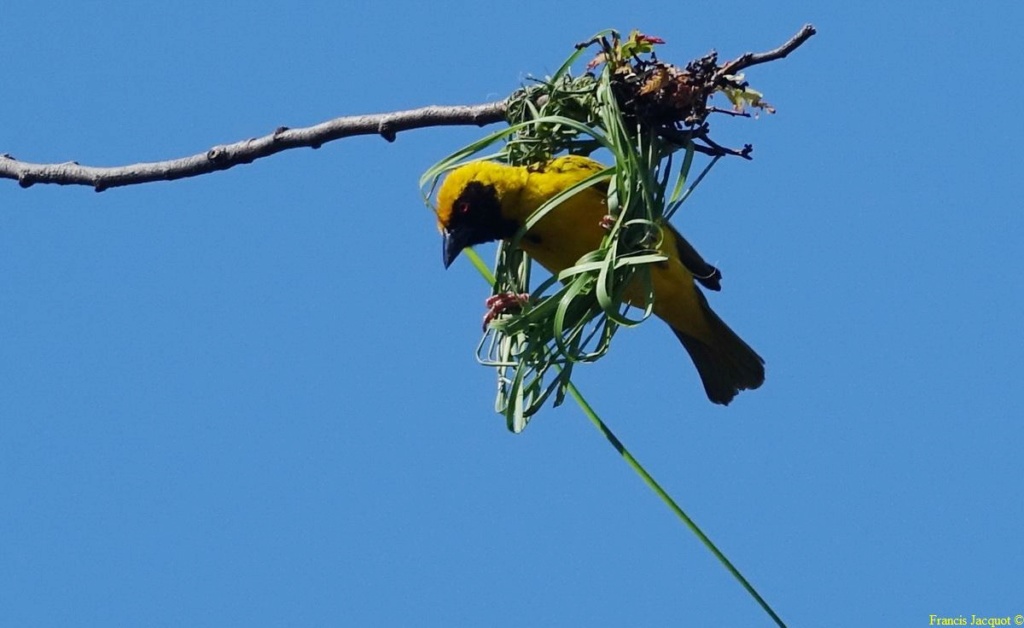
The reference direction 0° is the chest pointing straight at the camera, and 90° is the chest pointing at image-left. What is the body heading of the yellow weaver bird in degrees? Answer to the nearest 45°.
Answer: approximately 90°

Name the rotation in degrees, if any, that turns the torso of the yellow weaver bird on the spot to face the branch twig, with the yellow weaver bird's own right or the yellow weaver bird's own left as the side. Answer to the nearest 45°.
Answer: approximately 135° to the yellow weaver bird's own left

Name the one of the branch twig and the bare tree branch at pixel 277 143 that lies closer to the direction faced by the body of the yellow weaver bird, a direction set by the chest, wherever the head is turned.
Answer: the bare tree branch
